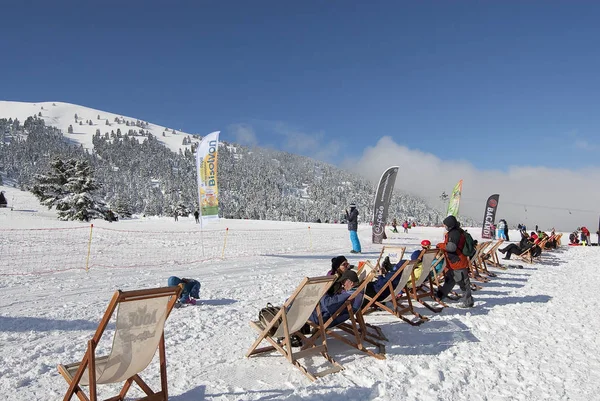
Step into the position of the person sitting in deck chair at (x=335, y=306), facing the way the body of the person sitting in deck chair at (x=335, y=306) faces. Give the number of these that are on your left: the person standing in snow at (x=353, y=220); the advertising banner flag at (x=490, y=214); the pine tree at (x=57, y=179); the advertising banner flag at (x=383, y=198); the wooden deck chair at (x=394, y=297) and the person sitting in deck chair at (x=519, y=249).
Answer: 0

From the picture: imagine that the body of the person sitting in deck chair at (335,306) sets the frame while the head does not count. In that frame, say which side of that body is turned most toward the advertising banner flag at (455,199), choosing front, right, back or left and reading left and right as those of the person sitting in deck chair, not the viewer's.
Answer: right

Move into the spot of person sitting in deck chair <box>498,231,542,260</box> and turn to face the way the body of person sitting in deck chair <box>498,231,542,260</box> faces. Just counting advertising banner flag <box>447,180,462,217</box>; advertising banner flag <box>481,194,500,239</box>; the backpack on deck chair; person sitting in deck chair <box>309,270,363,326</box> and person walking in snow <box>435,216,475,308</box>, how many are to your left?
3

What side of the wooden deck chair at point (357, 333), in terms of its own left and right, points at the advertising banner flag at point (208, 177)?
front

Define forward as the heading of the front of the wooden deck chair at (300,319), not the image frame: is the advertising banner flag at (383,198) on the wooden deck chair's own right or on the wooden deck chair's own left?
on the wooden deck chair's own right

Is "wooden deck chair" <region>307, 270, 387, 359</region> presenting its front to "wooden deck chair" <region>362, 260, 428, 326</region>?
no

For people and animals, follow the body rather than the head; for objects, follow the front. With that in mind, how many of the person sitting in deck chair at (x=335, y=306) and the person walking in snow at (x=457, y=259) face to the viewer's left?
2

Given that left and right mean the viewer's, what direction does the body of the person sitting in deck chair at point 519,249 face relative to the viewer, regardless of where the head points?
facing to the left of the viewer

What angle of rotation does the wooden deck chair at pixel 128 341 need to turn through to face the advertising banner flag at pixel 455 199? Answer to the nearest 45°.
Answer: approximately 90° to its right

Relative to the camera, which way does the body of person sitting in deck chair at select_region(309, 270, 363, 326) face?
to the viewer's left

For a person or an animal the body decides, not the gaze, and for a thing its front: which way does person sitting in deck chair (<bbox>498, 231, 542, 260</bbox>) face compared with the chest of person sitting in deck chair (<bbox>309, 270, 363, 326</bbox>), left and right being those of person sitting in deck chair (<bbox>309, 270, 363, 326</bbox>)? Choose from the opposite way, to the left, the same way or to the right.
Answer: the same way

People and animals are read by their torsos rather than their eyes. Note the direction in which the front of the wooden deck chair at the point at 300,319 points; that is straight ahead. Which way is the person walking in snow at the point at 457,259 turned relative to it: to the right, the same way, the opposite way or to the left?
the same way

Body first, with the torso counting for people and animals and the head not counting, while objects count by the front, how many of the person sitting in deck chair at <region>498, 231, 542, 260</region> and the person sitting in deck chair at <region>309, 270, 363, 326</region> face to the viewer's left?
2

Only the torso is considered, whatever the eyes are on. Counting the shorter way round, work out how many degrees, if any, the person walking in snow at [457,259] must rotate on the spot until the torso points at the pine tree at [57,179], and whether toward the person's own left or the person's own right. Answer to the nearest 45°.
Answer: approximately 45° to the person's own right

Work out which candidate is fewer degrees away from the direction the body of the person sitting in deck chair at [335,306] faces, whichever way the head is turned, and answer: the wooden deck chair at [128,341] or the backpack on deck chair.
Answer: the backpack on deck chair

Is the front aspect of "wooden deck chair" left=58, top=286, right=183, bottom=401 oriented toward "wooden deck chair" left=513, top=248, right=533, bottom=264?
no

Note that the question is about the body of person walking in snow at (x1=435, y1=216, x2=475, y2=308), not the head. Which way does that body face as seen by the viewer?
to the viewer's left

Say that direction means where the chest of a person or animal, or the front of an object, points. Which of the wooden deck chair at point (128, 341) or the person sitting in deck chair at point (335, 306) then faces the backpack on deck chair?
the person sitting in deck chair
